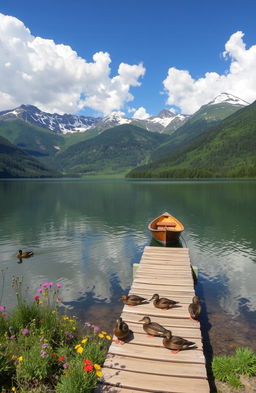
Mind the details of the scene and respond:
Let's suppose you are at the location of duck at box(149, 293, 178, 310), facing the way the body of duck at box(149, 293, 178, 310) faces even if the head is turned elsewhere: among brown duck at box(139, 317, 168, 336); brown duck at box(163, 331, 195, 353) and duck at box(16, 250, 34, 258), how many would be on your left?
2

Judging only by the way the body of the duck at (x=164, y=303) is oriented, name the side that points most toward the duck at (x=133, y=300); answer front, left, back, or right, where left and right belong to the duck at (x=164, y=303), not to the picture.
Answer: front

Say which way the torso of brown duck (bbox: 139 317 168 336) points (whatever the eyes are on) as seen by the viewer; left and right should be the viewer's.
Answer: facing to the left of the viewer

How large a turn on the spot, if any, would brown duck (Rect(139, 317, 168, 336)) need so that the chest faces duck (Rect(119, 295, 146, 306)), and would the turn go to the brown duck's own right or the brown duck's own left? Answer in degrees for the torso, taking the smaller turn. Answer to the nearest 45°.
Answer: approximately 90° to the brown duck's own right

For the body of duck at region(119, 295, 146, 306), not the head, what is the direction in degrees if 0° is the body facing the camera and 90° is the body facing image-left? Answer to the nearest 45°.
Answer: approximately 90°

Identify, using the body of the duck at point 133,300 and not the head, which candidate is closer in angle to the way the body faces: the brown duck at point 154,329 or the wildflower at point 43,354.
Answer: the wildflower

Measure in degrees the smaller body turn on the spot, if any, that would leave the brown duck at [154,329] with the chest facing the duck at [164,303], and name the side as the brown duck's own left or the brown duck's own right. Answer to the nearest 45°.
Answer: approximately 90° to the brown duck's own right
